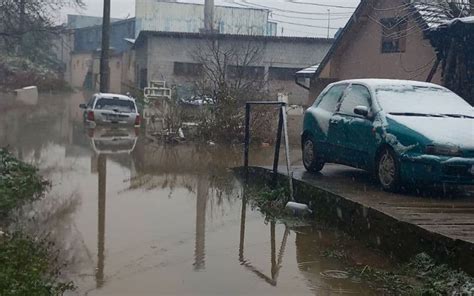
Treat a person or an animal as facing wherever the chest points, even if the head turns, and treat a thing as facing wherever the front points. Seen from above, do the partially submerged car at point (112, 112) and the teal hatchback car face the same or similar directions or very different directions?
very different directions

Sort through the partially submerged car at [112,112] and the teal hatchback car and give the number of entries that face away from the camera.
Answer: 1

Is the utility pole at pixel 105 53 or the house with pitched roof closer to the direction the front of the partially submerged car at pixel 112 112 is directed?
the utility pole

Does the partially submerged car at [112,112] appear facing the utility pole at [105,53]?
yes

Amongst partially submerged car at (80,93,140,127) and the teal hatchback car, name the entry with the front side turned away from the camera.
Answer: the partially submerged car

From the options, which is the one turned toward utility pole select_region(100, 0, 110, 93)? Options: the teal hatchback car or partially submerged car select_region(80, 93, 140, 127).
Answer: the partially submerged car

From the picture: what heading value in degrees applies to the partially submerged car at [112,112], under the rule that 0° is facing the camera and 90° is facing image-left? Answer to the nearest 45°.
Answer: approximately 180°

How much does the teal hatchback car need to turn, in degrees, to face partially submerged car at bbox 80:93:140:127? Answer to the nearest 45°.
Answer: approximately 180°

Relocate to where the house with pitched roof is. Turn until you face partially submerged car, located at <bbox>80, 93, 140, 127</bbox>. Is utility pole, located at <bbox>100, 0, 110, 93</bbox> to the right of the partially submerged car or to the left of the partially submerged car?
right

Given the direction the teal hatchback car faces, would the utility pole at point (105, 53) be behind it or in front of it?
behind

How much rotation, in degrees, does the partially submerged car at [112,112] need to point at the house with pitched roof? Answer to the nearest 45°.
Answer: approximately 90° to its right

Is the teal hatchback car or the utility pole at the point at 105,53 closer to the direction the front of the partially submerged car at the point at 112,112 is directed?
the utility pole

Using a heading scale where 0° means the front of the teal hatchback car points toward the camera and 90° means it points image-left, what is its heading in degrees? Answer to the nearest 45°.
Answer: approximately 315°

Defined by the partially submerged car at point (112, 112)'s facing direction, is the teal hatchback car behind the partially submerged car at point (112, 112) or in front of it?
behind
